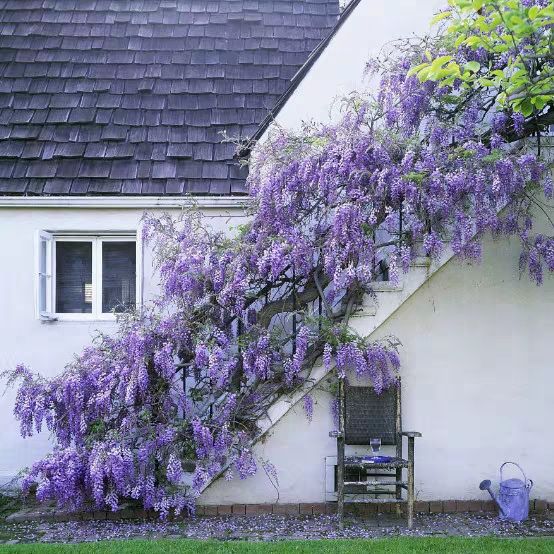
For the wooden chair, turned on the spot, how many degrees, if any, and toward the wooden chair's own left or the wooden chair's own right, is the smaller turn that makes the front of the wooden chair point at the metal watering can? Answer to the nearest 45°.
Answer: approximately 90° to the wooden chair's own left

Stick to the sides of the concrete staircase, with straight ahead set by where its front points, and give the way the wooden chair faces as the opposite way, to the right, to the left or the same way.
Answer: to the left

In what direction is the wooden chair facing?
toward the camera

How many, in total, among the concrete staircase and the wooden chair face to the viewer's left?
1

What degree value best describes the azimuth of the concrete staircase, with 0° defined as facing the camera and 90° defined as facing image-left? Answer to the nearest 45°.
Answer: approximately 90°
